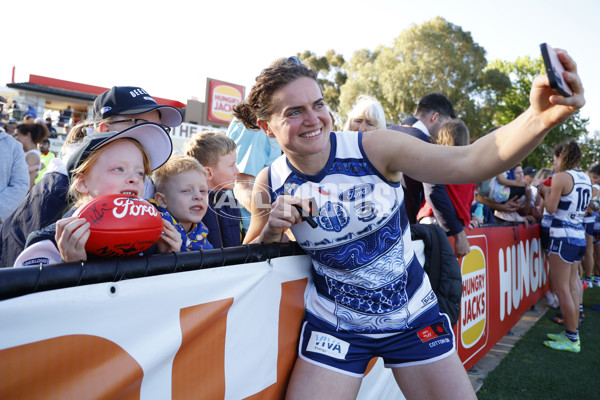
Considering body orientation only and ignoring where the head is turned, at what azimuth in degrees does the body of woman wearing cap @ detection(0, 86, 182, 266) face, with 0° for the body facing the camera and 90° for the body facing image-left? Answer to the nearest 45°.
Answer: approximately 315°

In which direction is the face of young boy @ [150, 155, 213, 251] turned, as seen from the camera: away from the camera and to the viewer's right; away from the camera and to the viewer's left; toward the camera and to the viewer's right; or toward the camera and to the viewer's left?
toward the camera and to the viewer's right

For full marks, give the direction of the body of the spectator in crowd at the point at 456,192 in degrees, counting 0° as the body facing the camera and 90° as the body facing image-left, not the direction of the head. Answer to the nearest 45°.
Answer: approximately 180°

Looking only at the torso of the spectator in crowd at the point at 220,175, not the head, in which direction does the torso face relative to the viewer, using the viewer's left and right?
facing to the right of the viewer

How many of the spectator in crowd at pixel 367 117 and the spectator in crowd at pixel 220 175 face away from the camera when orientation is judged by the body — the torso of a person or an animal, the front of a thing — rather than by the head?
0

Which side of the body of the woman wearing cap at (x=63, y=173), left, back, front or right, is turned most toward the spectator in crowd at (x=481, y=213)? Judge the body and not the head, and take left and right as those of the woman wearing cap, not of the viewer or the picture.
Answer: left

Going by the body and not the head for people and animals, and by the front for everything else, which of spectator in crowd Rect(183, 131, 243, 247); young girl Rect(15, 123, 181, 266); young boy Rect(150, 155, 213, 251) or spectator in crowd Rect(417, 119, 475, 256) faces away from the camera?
spectator in crowd Rect(417, 119, 475, 256)
